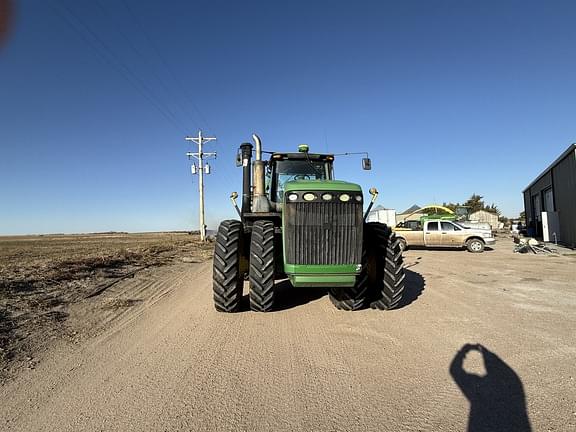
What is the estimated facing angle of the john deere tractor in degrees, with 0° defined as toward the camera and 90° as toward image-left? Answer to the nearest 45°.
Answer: approximately 0°

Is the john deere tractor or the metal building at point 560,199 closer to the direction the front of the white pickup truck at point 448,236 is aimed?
the metal building

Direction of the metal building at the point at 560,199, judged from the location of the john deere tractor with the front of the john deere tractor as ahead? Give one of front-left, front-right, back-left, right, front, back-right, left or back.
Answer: back-left

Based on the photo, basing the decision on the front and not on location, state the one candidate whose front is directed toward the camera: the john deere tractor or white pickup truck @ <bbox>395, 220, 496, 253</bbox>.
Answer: the john deere tractor

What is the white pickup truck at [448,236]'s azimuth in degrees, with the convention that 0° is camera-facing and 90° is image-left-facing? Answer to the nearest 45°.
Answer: approximately 270°

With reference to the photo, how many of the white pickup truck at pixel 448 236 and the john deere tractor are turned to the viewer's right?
1

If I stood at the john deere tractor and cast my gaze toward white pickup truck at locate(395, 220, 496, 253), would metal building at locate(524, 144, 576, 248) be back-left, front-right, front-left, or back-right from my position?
front-right

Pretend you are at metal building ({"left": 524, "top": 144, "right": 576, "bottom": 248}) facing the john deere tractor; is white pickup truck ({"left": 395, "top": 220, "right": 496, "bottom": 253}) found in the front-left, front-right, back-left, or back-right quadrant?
front-right

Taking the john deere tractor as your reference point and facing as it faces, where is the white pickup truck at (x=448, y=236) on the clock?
The white pickup truck is roughly at 7 o'clock from the john deere tractor.

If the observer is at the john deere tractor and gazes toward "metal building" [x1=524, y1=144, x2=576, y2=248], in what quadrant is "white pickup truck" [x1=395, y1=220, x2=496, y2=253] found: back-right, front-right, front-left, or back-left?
front-left

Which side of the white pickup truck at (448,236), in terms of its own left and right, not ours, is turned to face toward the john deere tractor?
right
